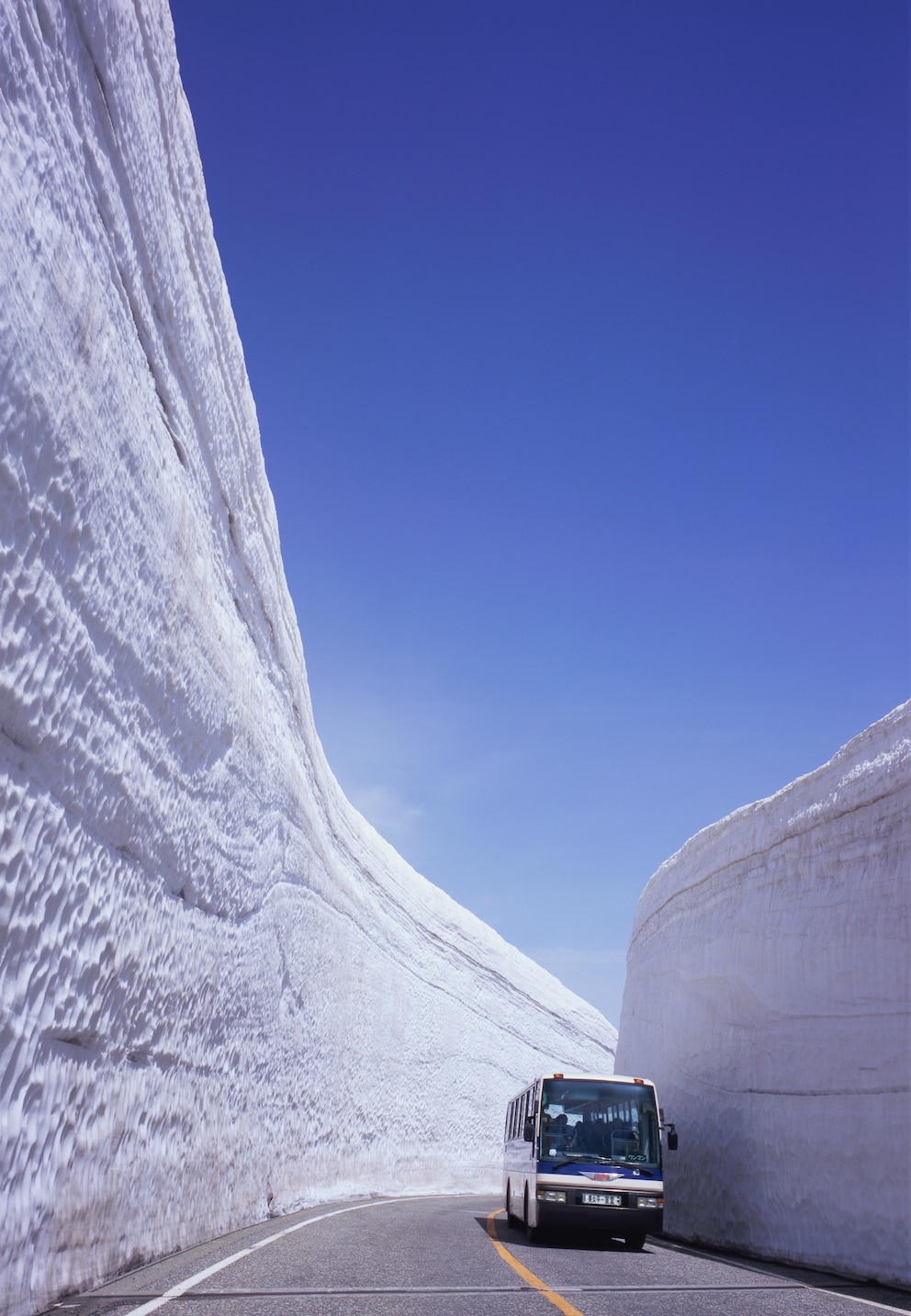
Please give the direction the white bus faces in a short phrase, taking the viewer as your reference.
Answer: facing the viewer
